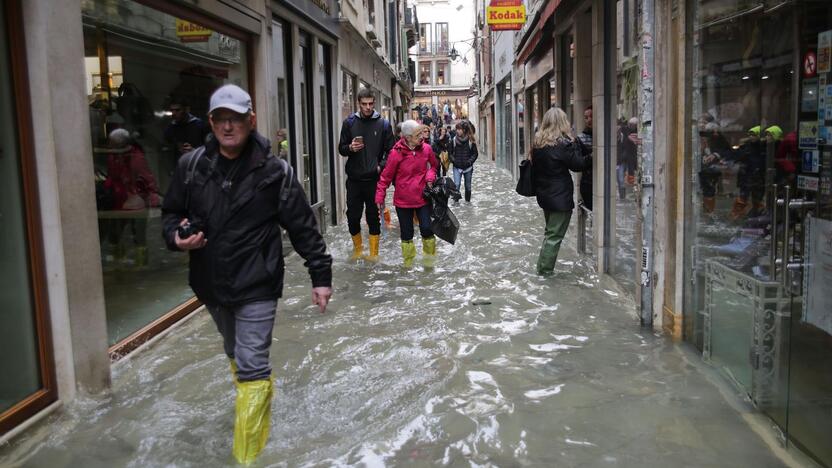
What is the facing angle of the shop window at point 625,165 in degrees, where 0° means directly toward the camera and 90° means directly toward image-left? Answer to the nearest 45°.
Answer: approximately 90°

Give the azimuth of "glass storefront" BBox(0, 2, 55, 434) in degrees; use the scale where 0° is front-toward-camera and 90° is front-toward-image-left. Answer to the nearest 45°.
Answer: approximately 315°

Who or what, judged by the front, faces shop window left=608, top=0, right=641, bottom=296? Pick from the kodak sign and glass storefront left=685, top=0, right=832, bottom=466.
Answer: the kodak sign

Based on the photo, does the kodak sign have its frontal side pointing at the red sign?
yes

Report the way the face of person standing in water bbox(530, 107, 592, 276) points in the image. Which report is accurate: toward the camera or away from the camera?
away from the camera
